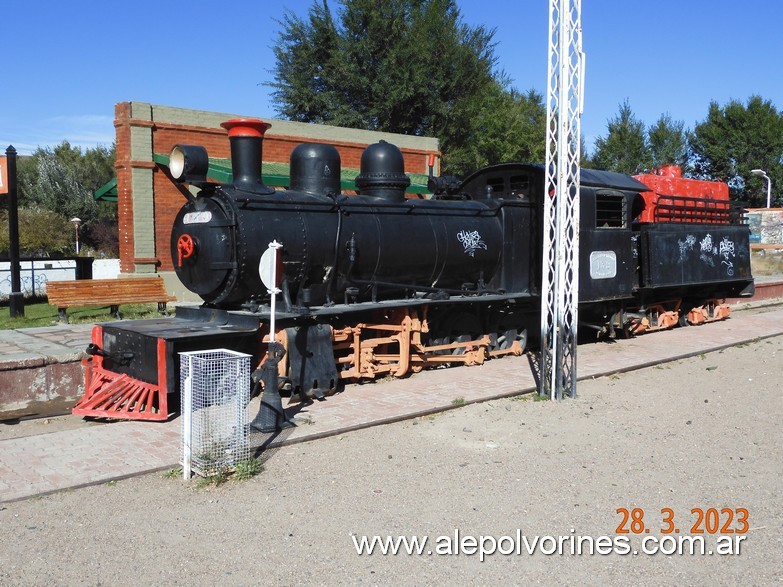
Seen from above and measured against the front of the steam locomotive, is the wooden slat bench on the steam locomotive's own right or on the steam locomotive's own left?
on the steam locomotive's own right

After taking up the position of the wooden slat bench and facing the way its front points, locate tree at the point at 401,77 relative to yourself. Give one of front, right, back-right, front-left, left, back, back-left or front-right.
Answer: left

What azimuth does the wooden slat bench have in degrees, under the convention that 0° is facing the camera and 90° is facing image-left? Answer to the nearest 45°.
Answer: approximately 315°

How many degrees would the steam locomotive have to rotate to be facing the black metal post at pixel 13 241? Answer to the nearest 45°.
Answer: approximately 90° to its right

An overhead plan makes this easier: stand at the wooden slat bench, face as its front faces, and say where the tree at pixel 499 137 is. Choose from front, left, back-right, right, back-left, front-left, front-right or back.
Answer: left

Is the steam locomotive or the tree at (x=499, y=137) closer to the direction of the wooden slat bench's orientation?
the steam locomotive

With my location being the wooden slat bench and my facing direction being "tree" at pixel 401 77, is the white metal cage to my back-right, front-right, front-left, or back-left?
back-right

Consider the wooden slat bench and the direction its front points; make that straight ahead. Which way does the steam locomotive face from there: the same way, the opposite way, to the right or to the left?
to the right

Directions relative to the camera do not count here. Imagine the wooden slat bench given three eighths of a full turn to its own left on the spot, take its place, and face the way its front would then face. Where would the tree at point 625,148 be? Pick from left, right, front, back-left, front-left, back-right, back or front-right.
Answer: front-right

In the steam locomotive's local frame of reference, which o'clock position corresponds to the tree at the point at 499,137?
The tree is roughly at 5 o'clock from the steam locomotive.

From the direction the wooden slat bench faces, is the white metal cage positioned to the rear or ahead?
ahead

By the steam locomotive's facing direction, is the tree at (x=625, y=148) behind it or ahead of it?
behind

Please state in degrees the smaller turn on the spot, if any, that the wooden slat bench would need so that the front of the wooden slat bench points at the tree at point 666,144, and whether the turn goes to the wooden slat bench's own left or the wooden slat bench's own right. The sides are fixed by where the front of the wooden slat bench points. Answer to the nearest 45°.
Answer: approximately 90° to the wooden slat bench's own left
